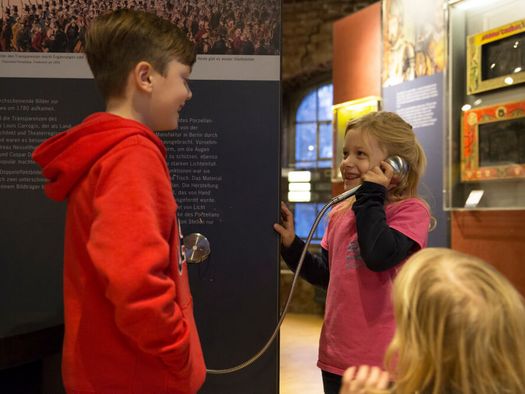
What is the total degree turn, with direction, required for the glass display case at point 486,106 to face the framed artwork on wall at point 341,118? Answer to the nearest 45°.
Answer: approximately 90° to its right

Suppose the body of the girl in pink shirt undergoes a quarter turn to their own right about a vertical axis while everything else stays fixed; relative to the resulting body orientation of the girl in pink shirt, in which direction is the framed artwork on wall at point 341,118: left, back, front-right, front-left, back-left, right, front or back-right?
front-right

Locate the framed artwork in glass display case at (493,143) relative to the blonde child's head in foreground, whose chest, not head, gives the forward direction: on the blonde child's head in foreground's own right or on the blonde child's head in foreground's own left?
on the blonde child's head in foreground's own right

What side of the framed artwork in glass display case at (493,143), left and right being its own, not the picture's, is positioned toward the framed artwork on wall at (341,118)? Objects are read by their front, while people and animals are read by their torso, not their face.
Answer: right

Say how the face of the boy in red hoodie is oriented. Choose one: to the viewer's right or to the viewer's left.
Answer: to the viewer's right

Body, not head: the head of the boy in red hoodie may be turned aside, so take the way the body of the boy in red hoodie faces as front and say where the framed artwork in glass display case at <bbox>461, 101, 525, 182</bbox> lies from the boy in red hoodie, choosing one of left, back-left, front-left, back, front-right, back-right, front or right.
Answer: front-left

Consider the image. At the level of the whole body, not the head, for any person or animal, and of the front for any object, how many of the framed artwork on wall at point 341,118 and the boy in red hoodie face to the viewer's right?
1

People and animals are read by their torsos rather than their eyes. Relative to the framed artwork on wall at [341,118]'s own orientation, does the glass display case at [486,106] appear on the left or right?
on its left

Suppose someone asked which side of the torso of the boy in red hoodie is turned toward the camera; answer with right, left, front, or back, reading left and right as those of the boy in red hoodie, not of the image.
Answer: right

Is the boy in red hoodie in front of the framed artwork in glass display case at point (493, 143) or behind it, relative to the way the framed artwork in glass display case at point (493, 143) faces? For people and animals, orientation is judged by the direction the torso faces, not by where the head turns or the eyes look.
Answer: in front

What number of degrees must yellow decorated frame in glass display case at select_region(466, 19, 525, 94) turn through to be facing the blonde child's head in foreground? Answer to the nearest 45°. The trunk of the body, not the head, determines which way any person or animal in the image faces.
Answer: approximately 45° to its left

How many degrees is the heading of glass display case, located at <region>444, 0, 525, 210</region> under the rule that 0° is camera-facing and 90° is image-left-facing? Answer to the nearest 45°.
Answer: approximately 45°

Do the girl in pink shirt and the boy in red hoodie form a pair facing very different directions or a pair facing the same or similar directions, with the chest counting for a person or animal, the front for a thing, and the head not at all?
very different directions
